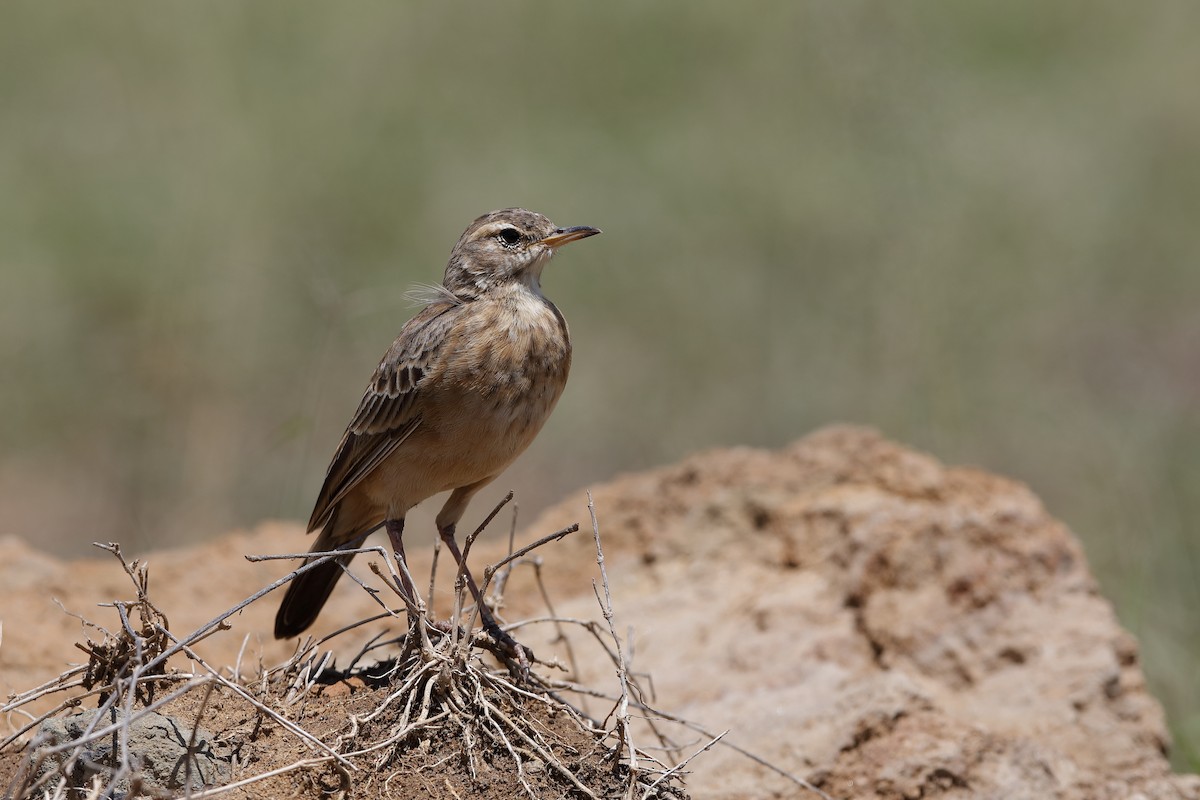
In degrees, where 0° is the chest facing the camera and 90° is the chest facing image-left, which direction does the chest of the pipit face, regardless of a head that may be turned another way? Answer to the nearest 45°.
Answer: approximately 315°

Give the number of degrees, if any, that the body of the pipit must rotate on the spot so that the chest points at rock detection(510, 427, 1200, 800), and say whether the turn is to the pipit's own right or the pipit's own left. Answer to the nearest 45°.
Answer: approximately 45° to the pipit's own left
